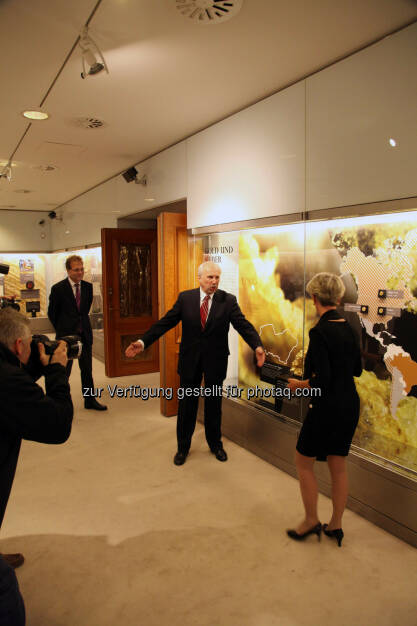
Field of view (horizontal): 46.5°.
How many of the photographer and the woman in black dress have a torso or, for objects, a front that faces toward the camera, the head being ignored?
0

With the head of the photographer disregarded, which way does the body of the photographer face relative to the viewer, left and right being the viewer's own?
facing away from the viewer and to the right of the viewer

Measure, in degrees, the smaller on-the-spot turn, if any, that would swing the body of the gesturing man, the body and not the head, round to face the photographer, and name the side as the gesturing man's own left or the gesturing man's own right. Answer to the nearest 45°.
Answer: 0° — they already face them

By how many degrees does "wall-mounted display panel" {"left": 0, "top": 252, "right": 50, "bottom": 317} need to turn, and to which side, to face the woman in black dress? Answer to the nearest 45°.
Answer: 0° — it already faces them

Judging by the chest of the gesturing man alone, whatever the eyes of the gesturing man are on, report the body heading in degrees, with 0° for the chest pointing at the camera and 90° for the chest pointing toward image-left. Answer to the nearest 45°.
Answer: approximately 0°

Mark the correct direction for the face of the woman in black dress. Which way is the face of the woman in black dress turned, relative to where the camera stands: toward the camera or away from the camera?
away from the camera

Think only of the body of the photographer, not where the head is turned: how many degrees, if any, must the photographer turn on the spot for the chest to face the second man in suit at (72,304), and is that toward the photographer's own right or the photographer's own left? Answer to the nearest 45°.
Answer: approximately 45° to the photographer's own left

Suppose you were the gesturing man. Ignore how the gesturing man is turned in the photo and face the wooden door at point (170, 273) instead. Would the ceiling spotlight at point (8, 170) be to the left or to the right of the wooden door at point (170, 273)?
left
